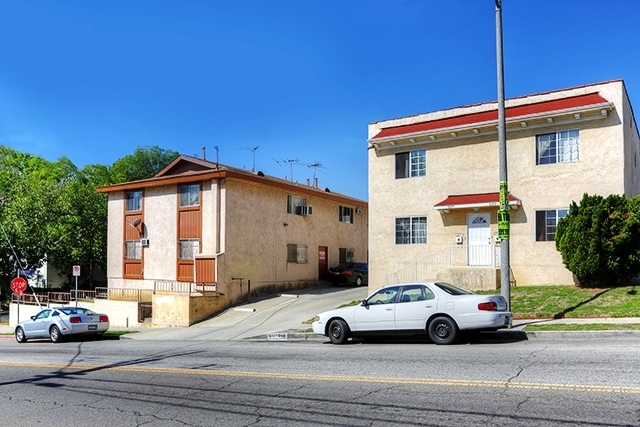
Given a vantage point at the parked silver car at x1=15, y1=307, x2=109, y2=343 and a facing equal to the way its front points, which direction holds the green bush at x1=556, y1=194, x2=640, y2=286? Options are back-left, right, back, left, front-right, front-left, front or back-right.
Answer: back

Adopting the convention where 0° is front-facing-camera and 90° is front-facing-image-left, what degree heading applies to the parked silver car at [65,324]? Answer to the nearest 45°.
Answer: approximately 135°

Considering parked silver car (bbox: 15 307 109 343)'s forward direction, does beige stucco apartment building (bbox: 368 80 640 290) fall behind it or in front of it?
behind

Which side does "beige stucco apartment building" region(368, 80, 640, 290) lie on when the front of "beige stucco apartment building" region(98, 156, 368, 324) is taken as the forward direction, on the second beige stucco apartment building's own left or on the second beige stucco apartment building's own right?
on the second beige stucco apartment building's own left

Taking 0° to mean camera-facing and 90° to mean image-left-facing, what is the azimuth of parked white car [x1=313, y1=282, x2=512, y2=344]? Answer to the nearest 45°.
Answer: approximately 90°

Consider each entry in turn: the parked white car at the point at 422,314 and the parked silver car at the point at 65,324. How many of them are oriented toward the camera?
0

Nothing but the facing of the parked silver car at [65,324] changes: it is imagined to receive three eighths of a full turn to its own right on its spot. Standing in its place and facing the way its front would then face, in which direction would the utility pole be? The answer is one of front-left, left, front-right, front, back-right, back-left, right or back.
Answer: front-right

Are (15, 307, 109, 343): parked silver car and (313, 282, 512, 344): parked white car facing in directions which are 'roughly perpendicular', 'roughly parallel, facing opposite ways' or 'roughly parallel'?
roughly parallel

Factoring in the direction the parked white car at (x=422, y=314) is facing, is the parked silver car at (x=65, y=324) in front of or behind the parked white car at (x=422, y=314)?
in front

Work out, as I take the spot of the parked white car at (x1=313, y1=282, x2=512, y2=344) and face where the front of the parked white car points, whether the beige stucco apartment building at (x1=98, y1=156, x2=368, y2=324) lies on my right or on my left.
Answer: on my right

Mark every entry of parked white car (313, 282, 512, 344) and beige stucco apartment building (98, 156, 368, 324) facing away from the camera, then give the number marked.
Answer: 0

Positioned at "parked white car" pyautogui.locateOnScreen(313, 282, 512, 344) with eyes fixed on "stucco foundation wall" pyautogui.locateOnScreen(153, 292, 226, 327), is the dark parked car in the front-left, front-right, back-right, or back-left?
front-right
